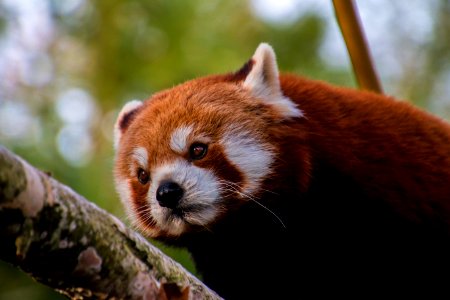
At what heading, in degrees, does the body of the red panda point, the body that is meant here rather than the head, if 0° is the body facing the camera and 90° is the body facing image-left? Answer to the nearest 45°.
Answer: approximately 45°
